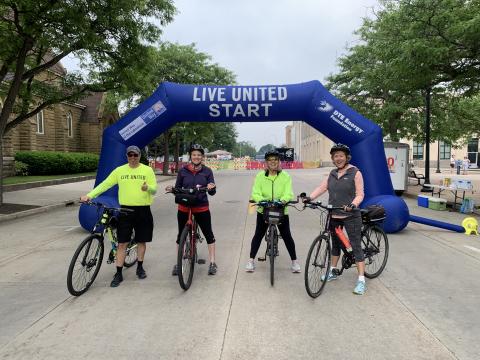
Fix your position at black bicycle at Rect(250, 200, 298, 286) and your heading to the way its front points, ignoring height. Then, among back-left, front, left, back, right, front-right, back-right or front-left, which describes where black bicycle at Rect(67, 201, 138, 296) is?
right

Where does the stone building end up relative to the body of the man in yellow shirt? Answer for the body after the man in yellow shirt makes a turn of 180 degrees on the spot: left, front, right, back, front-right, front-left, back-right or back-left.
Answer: front

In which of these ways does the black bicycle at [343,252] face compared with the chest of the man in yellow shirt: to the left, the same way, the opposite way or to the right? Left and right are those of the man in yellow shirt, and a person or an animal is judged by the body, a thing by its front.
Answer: to the right

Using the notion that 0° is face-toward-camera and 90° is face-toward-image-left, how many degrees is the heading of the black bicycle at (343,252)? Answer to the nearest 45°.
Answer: approximately 45°

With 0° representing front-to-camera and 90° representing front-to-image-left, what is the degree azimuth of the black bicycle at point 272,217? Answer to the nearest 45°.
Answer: approximately 0°

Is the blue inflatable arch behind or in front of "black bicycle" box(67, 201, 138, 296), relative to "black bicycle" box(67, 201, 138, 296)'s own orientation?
behind

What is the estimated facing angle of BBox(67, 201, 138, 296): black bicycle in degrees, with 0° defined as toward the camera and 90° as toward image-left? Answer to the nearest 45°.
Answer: approximately 45°

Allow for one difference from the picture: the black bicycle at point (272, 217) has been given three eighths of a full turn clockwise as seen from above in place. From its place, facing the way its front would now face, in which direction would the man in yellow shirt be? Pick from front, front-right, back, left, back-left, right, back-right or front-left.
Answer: front-left

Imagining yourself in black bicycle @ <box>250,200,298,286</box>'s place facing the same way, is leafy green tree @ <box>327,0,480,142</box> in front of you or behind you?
behind

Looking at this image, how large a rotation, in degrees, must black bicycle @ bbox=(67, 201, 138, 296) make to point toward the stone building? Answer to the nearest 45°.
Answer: approximately 135° to its right
